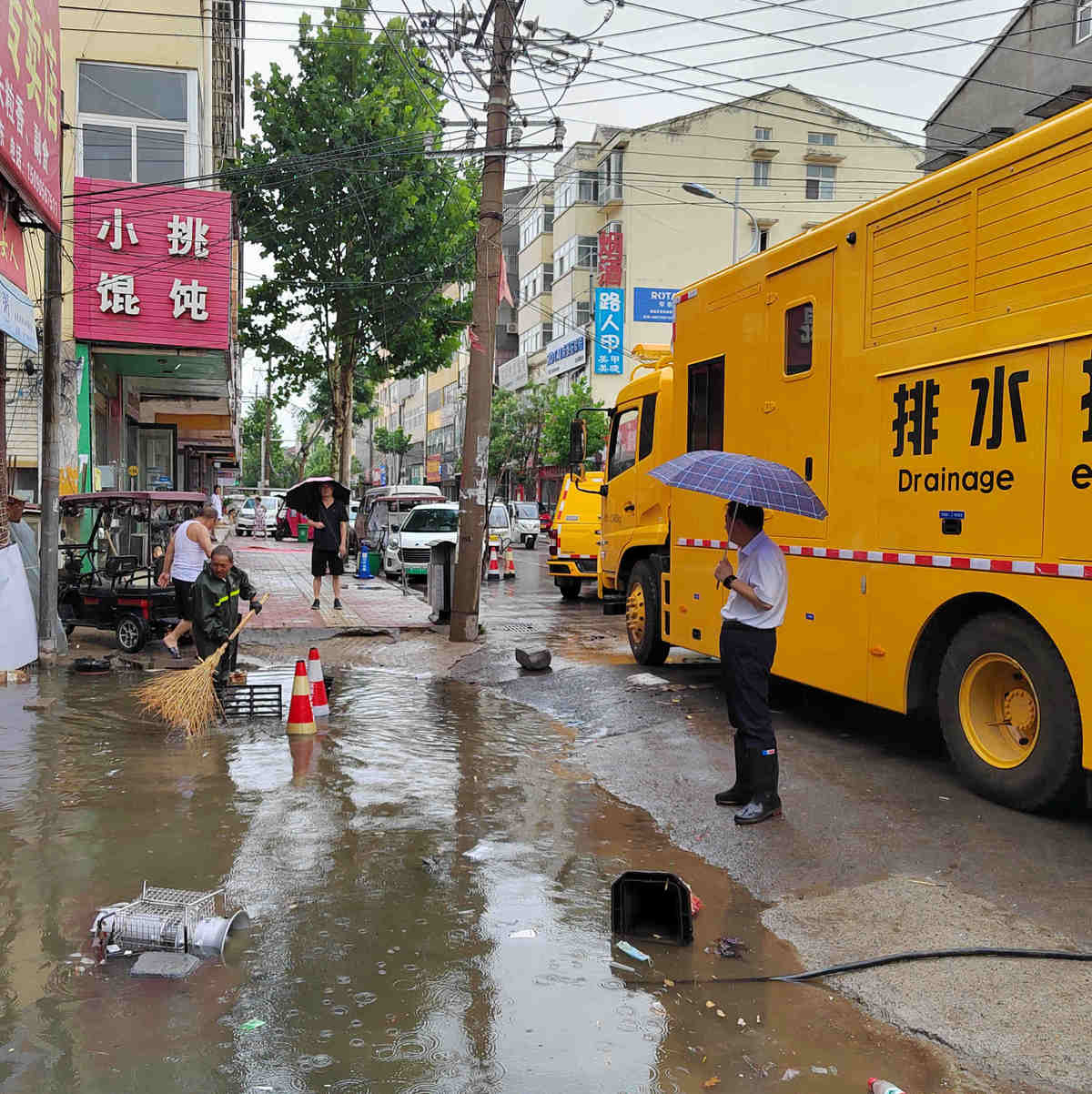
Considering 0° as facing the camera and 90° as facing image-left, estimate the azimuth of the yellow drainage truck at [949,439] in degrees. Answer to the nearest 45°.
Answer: approximately 135°

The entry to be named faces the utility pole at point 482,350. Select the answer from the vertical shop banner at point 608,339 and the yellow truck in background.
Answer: the vertical shop banner

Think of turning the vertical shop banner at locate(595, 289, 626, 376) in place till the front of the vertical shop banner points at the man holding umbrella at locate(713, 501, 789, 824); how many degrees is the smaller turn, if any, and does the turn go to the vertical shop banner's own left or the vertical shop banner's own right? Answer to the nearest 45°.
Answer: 0° — it already faces them

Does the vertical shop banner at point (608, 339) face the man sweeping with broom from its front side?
yes

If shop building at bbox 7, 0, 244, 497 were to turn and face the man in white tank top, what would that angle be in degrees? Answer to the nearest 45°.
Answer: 0° — it already faces them

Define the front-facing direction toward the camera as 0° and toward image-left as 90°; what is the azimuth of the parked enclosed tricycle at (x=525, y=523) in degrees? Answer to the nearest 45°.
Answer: approximately 0°

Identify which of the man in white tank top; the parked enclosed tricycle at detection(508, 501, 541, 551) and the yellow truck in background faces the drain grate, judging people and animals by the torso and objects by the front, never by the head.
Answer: the parked enclosed tricycle

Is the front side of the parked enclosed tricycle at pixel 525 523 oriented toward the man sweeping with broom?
yes

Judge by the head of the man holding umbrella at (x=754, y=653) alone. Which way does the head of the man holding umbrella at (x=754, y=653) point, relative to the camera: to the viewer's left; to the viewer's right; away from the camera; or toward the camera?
to the viewer's left

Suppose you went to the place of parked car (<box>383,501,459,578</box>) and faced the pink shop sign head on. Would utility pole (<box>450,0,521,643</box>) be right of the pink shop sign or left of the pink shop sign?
left

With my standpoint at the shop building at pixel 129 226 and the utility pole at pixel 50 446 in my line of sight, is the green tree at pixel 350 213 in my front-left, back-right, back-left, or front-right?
back-left
